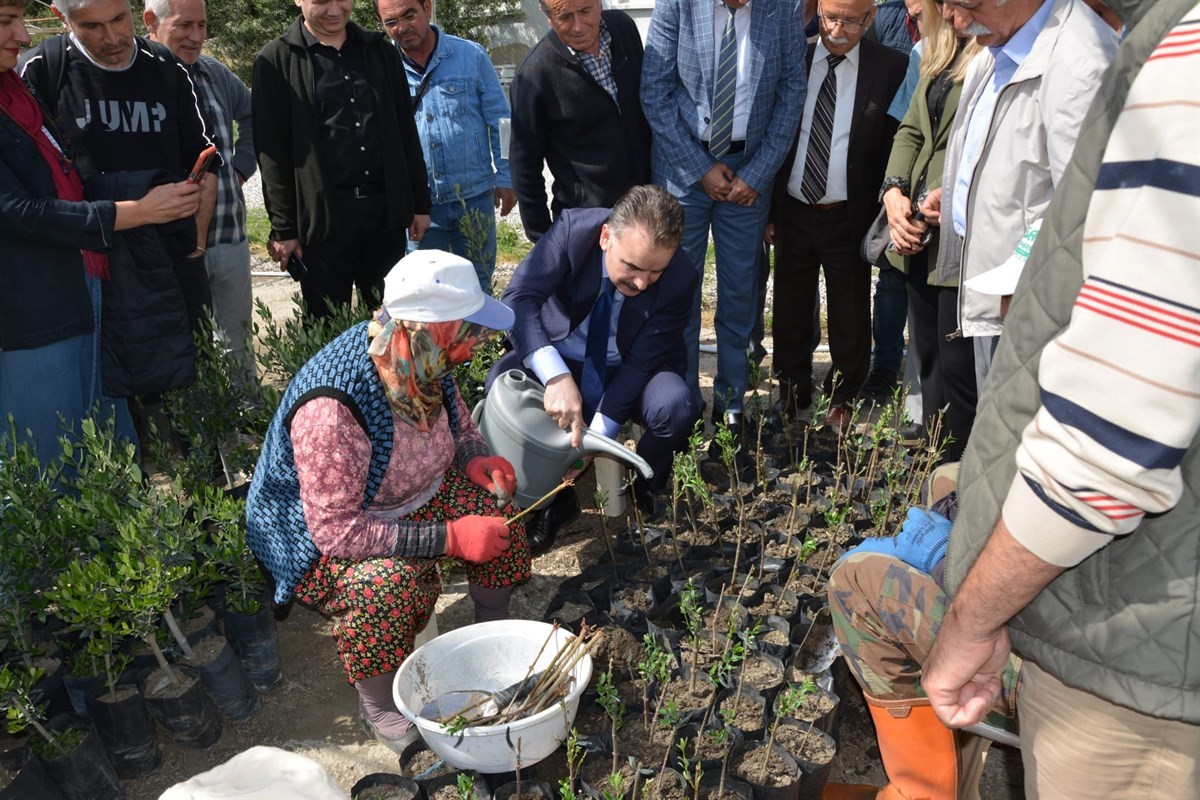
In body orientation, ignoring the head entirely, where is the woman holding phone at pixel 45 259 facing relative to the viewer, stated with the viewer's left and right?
facing to the right of the viewer

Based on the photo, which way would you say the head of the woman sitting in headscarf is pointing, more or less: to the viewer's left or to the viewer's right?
to the viewer's right

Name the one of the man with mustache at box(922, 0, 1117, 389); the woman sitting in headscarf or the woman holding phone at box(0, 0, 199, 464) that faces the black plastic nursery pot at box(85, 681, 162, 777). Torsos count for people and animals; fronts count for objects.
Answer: the man with mustache

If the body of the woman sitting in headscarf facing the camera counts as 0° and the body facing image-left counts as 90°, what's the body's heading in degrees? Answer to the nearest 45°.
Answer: approximately 315°

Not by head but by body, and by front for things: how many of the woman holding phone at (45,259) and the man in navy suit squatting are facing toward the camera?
1

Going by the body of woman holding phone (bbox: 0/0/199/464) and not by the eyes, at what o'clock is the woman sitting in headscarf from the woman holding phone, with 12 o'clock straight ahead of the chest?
The woman sitting in headscarf is roughly at 2 o'clock from the woman holding phone.

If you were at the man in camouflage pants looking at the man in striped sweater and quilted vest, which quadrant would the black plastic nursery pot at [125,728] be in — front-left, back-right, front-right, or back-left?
back-right

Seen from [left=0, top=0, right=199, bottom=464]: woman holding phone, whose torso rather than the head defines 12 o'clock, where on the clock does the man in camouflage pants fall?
The man in camouflage pants is roughly at 2 o'clock from the woman holding phone.
